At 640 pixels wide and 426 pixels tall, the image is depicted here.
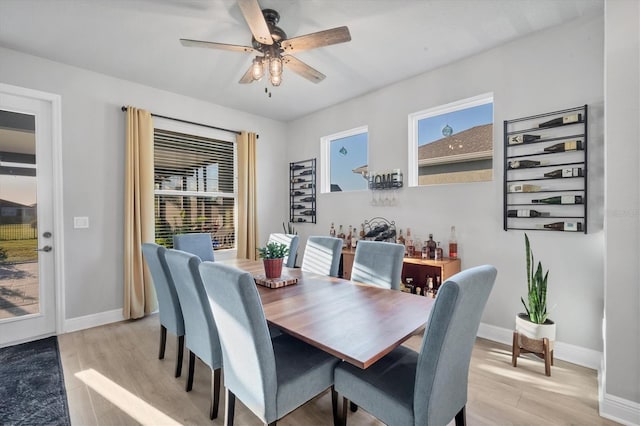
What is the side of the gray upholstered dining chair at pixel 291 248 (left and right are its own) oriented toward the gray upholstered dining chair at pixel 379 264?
left

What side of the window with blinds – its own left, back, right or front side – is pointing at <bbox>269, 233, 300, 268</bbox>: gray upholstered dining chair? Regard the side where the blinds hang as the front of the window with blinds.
front

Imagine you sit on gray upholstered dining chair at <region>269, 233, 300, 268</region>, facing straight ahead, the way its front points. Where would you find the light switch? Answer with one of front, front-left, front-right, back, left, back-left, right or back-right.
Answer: front-right

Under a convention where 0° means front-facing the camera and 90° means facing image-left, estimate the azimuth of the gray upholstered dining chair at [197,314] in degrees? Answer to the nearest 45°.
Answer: approximately 225°

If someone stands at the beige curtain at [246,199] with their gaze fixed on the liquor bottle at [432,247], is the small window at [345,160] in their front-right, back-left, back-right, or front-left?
front-left

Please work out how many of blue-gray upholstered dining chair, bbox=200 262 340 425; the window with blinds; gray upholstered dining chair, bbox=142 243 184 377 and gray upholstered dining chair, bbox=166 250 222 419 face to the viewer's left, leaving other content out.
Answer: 0

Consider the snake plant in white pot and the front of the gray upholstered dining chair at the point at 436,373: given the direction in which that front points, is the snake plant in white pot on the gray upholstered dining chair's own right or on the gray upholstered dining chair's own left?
on the gray upholstered dining chair's own right

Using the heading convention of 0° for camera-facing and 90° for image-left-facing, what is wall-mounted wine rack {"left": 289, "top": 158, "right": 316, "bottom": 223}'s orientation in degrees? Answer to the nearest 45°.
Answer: approximately 45°

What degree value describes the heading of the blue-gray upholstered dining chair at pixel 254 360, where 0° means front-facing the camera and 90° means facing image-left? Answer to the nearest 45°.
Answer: approximately 225°

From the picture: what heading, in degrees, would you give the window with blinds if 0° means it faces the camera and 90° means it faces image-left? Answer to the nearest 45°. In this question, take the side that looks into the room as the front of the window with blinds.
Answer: approximately 315°

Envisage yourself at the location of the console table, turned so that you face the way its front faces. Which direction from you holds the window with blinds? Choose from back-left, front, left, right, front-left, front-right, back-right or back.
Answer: front-right

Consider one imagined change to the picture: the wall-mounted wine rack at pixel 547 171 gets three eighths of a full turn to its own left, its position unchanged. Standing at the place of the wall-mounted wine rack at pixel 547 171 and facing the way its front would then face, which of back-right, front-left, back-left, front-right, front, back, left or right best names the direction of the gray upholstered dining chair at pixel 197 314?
back-right

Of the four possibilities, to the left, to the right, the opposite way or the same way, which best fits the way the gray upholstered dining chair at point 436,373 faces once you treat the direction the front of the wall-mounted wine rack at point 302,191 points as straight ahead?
to the right

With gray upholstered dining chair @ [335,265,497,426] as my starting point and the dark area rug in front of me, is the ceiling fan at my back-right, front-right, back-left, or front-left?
front-right

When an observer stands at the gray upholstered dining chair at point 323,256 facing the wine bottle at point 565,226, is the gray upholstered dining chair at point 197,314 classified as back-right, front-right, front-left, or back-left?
back-right

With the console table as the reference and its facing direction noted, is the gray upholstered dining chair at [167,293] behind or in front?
in front

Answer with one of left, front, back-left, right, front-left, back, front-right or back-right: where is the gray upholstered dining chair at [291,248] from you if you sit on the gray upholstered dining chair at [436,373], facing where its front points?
front

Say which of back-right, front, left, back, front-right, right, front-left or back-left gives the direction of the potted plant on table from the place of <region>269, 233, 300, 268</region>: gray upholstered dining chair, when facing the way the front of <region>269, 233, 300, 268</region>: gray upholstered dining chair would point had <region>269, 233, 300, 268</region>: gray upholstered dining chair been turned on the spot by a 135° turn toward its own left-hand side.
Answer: right
